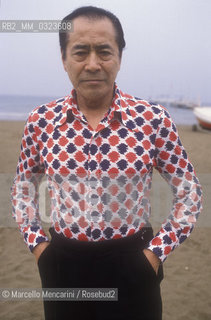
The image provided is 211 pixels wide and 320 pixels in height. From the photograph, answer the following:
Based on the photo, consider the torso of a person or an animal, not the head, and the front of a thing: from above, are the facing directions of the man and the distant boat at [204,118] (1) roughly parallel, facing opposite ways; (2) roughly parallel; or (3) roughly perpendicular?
roughly perpendicular

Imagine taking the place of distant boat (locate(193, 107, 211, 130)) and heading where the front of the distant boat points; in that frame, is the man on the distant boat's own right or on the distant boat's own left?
on the distant boat's own left

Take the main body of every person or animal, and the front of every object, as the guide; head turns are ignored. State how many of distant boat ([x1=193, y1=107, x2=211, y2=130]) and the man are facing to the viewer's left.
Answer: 1

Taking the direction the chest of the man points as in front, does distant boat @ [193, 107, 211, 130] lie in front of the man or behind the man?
behind

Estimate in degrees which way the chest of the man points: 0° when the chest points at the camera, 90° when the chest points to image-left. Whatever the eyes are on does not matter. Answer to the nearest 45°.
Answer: approximately 0°

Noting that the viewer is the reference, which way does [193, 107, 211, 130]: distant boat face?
facing to the left of the viewer
